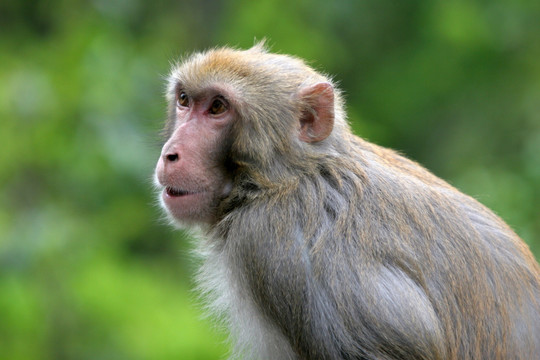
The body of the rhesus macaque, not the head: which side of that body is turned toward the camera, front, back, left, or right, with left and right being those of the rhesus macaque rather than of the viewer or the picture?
left
